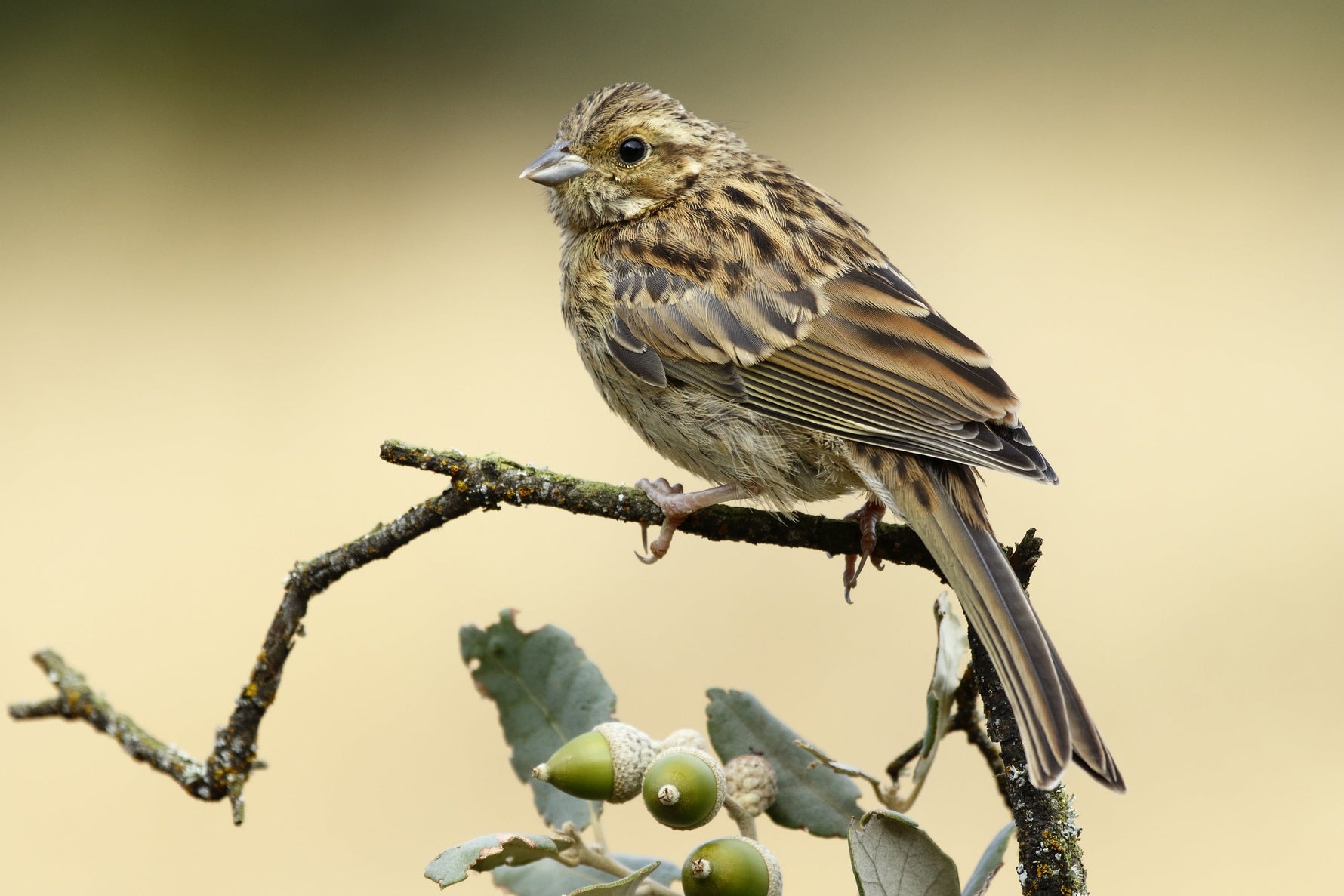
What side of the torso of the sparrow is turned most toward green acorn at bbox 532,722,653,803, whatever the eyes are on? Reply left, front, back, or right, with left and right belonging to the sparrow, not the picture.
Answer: front

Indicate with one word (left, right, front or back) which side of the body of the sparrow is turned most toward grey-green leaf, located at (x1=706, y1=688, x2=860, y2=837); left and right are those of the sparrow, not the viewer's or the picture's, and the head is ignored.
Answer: left

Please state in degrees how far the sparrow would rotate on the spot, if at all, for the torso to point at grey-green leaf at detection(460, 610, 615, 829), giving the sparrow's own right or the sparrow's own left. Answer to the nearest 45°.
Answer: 0° — it already faces it

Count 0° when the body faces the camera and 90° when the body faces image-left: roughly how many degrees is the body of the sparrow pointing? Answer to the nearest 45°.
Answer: approximately 90°
